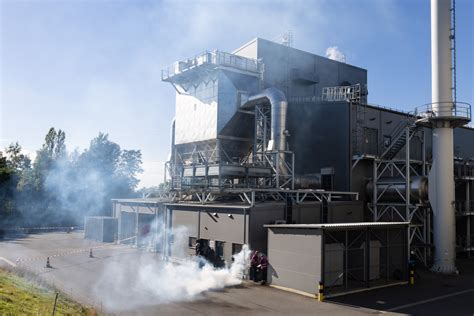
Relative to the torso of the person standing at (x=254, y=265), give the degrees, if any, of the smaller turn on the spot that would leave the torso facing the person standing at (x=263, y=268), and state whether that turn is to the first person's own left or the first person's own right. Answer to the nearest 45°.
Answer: approximately 135° to the first person's own left

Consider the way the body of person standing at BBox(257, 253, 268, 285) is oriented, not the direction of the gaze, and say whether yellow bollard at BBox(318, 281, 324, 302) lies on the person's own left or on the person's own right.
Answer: on the person's own left

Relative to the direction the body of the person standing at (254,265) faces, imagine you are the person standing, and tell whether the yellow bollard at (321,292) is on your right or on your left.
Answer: on your left

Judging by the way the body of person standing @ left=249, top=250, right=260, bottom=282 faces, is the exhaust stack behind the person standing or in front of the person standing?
behind

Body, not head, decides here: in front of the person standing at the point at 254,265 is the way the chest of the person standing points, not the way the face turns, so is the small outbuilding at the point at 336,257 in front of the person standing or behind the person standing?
behind

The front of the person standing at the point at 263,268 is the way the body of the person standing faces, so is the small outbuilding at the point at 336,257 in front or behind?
behind

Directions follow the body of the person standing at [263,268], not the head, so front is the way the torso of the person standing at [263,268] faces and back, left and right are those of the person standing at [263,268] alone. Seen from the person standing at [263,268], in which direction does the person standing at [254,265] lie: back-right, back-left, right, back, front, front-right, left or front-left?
front-right

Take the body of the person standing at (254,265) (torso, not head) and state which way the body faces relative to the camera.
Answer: to the viewer's left
